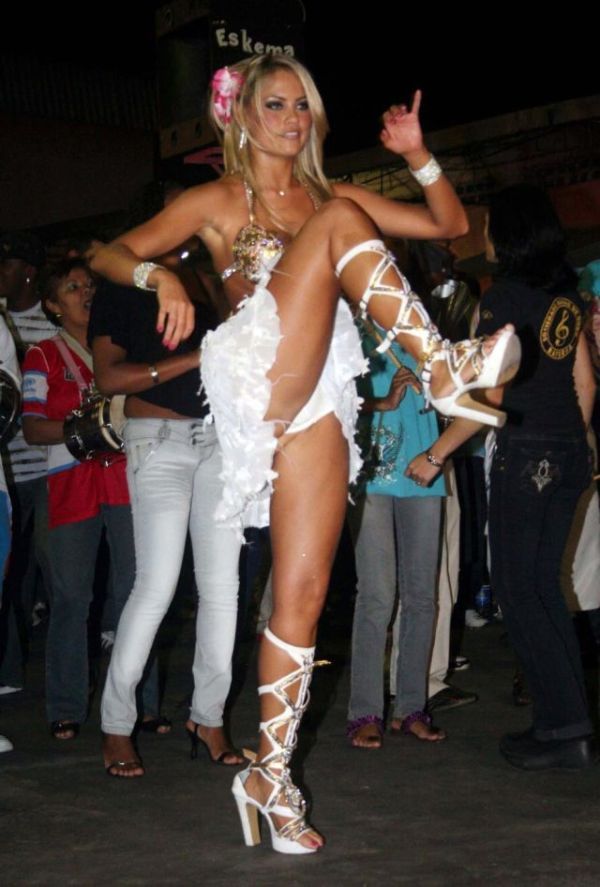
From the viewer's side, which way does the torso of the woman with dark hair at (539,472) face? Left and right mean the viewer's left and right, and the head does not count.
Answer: facing away from the viewer and to the left of the viewer

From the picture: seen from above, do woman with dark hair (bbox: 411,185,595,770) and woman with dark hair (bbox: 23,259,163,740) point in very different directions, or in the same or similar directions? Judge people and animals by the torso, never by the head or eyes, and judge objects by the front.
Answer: very different directions

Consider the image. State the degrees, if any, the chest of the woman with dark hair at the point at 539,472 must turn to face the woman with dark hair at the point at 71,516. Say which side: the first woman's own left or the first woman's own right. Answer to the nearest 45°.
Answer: approximately 45° to the first woman's own left

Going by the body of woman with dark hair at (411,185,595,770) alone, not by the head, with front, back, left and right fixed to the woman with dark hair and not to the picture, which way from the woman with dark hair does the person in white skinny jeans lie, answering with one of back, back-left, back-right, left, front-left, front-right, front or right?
front-left

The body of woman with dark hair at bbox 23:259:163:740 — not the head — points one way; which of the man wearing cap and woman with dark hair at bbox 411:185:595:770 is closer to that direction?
the woman with dark hair

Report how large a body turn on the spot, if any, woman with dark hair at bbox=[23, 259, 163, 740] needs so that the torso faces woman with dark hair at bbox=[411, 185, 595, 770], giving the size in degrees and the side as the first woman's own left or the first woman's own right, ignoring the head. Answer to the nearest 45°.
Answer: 0° — they already face them

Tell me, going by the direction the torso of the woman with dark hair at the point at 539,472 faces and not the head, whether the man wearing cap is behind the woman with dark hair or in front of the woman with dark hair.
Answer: in front

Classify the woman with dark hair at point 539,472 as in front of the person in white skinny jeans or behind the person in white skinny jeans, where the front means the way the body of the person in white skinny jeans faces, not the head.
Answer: in front

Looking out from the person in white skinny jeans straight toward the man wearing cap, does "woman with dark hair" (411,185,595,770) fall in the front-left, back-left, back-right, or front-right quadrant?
back-right

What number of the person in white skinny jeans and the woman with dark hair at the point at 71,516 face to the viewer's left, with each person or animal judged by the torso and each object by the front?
0

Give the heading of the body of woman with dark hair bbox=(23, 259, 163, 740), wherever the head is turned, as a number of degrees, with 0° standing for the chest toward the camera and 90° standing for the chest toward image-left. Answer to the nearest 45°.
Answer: approximately 315°

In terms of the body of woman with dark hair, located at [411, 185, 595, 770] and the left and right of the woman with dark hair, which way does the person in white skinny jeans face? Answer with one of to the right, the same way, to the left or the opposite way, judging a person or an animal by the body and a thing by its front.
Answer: the opposite way

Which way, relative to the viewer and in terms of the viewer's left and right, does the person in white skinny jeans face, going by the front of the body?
facing the viewer and to the right of the viewer

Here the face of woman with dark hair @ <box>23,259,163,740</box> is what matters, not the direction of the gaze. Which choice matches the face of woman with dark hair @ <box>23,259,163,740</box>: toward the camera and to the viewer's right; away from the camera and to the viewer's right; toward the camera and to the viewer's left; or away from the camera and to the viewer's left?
toward the camera and to the viewer's right
